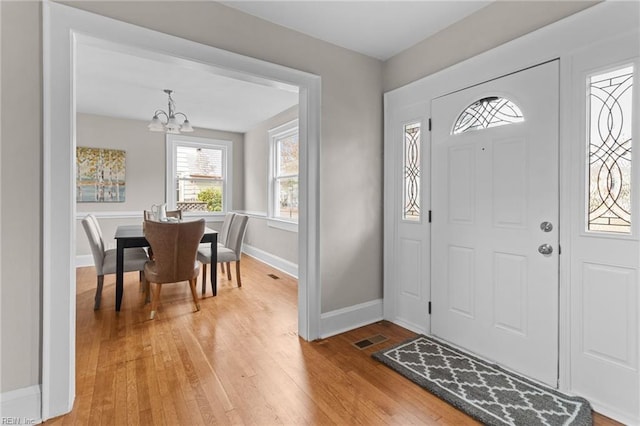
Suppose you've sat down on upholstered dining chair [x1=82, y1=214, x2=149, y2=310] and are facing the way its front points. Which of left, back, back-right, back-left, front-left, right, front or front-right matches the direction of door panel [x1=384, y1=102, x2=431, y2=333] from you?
front-right

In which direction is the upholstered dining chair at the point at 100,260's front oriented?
to the viewer's right

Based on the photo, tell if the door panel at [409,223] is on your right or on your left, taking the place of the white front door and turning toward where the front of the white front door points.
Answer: on your right

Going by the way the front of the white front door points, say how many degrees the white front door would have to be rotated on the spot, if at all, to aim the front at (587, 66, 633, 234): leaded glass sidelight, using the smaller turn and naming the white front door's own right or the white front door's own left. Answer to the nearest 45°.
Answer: approximately 90° to the white front door's own left

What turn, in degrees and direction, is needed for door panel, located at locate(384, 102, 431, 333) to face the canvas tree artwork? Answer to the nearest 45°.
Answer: approximately 45° to its right

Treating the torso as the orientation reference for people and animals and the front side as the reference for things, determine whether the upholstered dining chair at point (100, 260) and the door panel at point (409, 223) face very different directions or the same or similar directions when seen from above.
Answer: very different directions

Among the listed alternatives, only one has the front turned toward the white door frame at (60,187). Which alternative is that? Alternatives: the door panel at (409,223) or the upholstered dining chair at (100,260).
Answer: the door panel

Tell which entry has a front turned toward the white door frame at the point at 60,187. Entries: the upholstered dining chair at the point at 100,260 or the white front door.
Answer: the white front door

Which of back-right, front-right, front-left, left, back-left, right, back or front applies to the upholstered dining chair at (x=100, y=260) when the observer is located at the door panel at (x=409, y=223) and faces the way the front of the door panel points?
front-right

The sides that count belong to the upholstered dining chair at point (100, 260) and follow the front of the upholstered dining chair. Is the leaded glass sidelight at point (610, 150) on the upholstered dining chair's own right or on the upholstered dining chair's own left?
on the upholstered dining chair's own right

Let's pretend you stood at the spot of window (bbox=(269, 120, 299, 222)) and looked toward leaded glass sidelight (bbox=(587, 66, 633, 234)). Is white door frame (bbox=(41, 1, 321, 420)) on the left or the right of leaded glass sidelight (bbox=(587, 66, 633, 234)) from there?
right

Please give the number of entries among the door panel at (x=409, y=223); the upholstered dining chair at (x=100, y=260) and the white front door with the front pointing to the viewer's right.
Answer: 1

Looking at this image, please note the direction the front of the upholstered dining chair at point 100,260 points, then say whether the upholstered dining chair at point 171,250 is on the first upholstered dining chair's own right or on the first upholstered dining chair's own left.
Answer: on the first upholstered dining chair's own right

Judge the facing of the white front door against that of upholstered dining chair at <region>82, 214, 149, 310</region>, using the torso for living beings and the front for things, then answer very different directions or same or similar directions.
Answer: very different directions

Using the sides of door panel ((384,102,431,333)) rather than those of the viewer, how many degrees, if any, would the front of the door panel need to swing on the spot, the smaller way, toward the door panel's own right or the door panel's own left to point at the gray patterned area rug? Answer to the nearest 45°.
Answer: approximately 90° to the door panel's own left

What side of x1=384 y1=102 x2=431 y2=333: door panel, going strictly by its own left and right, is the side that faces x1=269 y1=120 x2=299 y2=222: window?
right

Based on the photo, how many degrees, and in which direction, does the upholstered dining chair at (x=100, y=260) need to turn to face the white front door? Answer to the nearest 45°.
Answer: approximately 45° to its right

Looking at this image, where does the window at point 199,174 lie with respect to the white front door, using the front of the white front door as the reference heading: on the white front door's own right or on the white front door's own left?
on the white front door's own right

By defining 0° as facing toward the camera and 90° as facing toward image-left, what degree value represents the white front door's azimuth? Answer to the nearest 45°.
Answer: approximately 45°
